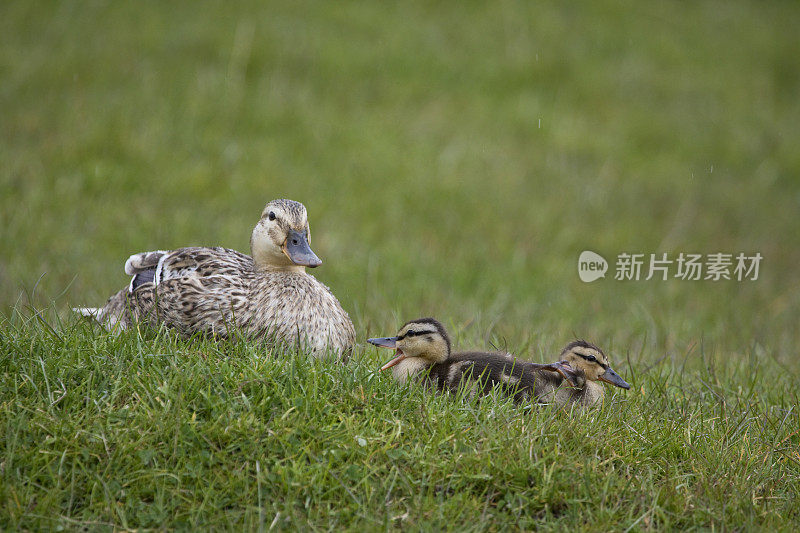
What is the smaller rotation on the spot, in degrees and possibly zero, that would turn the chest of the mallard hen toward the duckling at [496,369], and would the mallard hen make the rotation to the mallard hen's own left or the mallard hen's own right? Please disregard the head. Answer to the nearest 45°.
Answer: approximately 45° to the mallard hen's own left

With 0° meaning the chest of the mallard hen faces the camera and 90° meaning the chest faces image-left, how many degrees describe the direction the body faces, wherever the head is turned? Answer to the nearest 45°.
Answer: approximately 315°
